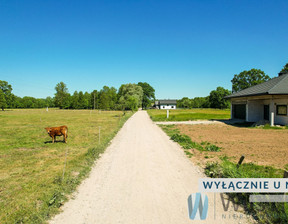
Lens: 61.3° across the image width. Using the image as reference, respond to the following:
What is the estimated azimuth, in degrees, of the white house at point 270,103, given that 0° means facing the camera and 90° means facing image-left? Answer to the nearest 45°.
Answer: approximately 45°
